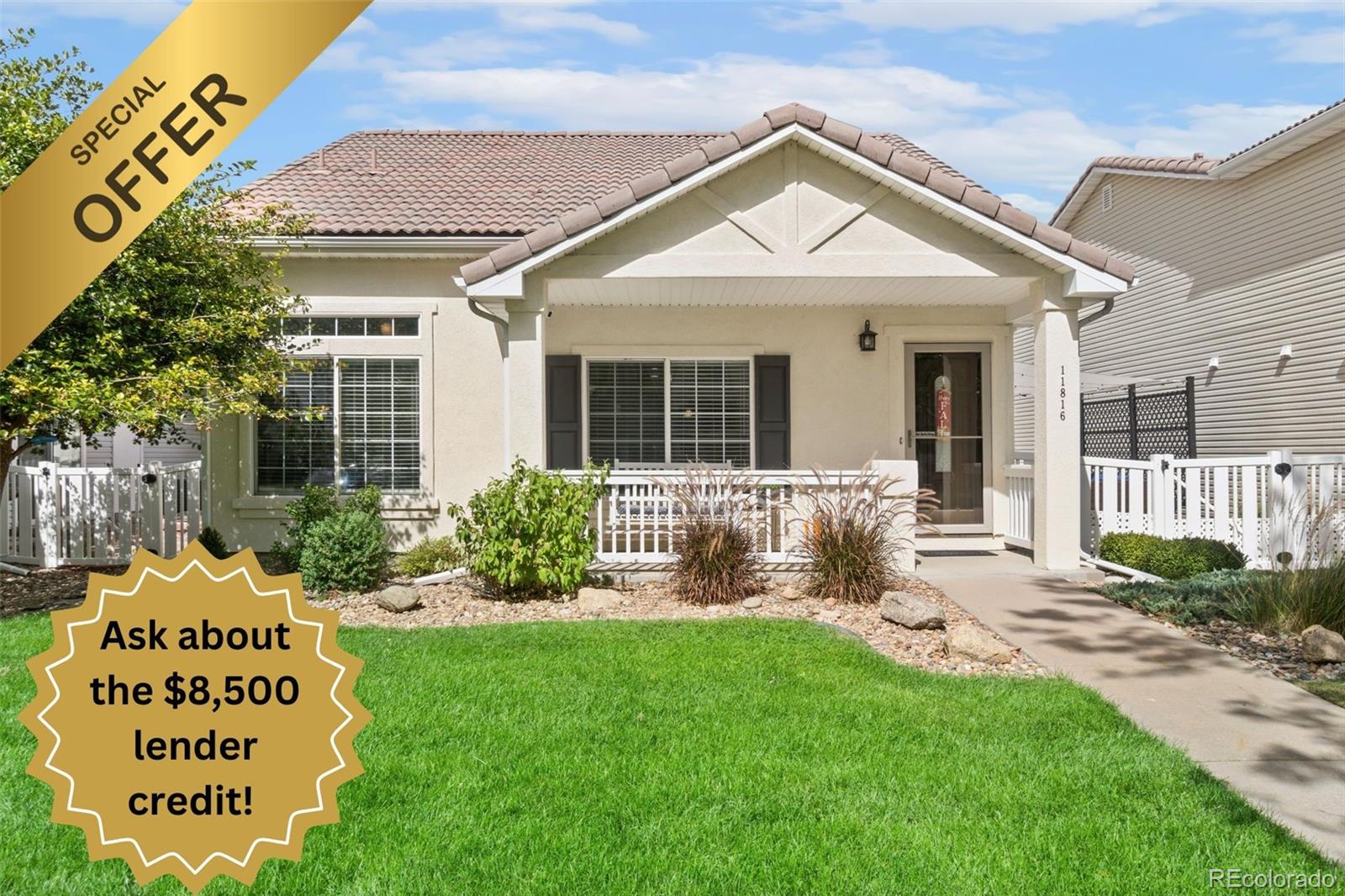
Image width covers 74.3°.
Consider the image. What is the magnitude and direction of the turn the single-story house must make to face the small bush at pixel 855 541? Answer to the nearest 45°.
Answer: approximately 45° to its left

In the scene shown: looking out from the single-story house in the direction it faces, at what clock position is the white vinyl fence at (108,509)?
The white vinyl fence is roughly at 3 o'clock from the single-story house.

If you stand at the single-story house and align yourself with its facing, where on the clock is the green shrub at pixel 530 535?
The green shrub is roughly at 1 o'clock from the single-story house.

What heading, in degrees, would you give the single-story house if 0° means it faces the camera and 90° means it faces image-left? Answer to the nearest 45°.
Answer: approximately 0°

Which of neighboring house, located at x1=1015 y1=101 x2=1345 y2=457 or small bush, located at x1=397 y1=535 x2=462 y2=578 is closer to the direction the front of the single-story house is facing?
the small bush

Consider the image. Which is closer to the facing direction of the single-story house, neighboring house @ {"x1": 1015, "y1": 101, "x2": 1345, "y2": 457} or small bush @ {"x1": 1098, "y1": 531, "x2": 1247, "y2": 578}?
the small bush

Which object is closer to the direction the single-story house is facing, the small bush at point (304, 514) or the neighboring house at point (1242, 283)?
the small bush

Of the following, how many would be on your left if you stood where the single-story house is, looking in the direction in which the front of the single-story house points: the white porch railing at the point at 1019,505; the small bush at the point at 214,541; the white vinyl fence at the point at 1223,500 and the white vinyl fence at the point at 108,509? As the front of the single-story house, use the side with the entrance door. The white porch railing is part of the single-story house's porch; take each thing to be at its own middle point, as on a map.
2

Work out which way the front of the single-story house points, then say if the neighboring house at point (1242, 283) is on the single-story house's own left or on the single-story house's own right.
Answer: on the single-story house's own left

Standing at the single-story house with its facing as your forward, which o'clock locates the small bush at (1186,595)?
The small bush is roughly at 10 o'clock from the single-story house.

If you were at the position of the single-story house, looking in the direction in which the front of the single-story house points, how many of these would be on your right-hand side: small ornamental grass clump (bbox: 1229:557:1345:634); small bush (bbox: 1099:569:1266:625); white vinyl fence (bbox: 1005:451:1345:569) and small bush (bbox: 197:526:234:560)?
1

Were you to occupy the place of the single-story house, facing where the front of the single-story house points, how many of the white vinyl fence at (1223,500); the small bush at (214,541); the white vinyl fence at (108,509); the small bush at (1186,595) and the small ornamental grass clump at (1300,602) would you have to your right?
2

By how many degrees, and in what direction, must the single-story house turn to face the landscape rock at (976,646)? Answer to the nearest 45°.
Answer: approximately 45° to its left

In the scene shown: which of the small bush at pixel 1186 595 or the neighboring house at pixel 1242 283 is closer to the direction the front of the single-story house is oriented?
the small bush

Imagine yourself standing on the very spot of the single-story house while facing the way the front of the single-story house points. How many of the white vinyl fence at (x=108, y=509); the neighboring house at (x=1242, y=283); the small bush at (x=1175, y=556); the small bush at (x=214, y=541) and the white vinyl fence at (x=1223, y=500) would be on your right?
2

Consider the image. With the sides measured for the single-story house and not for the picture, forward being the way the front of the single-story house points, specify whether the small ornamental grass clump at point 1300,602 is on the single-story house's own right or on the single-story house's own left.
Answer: on the single-story house's own left

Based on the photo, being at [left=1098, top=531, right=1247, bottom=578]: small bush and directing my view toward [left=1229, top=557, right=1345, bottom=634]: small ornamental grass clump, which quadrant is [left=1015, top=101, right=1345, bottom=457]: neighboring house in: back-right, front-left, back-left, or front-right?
back-left
